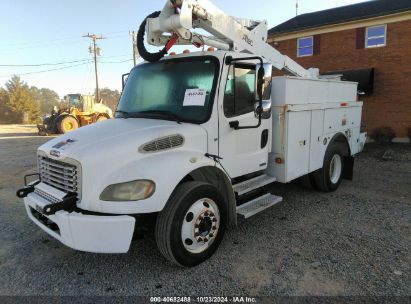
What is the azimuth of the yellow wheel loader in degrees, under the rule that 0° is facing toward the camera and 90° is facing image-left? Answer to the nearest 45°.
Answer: approximately 45°

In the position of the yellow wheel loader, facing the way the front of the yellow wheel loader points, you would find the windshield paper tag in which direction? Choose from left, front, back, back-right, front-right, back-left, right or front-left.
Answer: front-left

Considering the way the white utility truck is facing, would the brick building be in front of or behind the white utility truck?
behind

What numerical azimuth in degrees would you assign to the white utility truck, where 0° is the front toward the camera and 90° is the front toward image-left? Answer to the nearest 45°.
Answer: approximately 45°

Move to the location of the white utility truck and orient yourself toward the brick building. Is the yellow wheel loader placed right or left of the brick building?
left

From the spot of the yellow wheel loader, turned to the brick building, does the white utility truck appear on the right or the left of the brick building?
right

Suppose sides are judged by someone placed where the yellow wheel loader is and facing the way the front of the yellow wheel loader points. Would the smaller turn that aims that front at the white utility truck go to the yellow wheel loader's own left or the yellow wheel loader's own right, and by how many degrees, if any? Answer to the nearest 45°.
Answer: approximately 45° to the yellow wheel loader's own left

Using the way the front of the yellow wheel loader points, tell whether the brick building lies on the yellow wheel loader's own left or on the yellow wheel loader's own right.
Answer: on the yellow wheel loader's own left

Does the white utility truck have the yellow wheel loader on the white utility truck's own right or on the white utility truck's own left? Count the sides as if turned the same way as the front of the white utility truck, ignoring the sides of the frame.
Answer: on the white utility truck's own right
